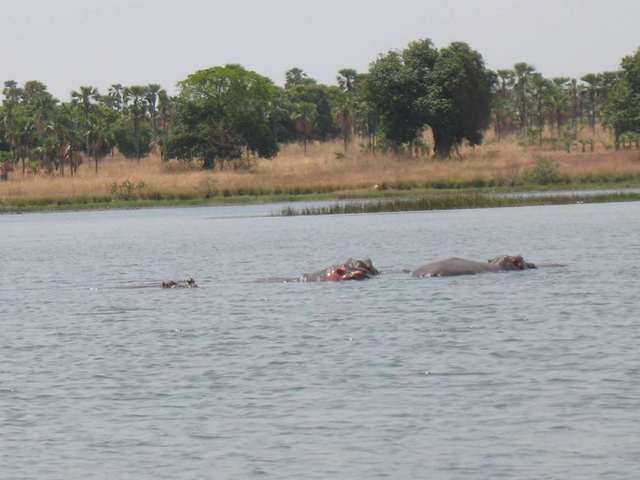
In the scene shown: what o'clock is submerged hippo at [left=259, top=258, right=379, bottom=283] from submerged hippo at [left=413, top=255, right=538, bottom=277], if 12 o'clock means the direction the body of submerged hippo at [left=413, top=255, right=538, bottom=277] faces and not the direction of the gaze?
submerged hippo at [left=259, top=258, right=379, bottom=283] is roughly at 6 o'clock from submerged hippo at [left=413, top=255, right=538, bottom=277].

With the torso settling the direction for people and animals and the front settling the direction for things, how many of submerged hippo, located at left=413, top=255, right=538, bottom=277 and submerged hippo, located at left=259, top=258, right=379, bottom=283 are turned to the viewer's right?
2

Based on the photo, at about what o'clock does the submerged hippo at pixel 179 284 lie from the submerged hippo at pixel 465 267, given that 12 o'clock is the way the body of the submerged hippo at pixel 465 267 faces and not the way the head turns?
the submerged hippo at pixel 179 284 is roughly at 6 o'clock from the submerged hippo at pixel 465 267.

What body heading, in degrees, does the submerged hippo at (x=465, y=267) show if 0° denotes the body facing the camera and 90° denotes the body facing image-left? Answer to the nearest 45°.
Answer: approximately 270°

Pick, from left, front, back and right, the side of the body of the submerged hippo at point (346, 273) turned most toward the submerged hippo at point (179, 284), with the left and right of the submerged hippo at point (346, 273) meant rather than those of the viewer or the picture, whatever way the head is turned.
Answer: back

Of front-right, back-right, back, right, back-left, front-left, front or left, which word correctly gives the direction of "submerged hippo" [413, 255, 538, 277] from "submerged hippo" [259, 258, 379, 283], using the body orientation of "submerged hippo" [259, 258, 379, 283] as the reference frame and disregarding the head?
front

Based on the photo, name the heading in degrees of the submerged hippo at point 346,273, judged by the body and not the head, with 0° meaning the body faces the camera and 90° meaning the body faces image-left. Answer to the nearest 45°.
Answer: approximately 270°
